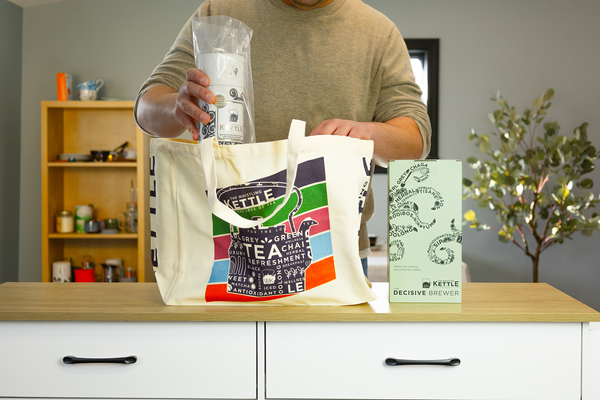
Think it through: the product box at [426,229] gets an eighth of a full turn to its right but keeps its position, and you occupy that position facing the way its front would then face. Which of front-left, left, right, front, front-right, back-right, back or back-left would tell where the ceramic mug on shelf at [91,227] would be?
right

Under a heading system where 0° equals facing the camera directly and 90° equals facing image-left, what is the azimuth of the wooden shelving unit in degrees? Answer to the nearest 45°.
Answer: approximately 0°

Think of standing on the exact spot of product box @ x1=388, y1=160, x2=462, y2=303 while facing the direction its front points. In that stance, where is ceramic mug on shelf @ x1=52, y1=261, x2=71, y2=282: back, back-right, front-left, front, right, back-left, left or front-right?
back-right

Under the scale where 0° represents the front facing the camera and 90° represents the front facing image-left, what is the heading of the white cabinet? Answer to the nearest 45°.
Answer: approximately 0°

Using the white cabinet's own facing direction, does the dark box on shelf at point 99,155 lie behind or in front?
behind

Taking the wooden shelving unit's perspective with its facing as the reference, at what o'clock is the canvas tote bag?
The canvas tote bag is roughly at 12 o'clock from the wooden shelving unit.

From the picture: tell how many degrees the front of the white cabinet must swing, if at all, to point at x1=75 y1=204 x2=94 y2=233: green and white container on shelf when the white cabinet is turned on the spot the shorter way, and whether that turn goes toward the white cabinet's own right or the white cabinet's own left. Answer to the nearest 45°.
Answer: approximately 135° to the white cabinet's own right

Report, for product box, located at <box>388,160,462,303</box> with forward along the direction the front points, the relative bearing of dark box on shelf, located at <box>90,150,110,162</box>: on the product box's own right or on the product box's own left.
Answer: on the product box's own right

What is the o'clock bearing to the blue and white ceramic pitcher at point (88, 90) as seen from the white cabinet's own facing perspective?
The blue and white ceramic pitcher is roughly at 5 o'clock from the white cabinet.

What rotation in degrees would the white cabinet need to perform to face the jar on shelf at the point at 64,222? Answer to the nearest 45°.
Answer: approximately 135° to its right
